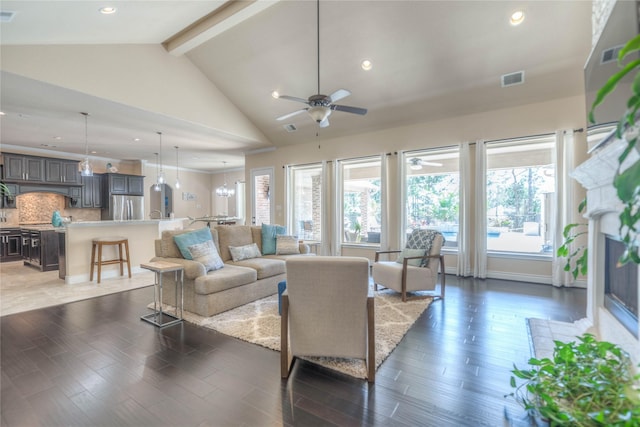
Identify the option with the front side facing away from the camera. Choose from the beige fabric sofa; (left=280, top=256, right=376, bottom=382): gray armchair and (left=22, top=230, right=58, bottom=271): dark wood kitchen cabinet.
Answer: the gray armchair

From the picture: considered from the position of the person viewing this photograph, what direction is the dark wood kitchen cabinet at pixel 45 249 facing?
facing the viewer and to the left of the viewer

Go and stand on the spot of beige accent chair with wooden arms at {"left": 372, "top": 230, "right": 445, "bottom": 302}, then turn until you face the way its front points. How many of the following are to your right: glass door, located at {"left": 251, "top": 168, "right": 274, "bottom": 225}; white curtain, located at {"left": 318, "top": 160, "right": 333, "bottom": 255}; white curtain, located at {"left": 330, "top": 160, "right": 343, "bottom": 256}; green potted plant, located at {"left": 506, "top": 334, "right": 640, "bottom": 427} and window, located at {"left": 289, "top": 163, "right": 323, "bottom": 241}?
4

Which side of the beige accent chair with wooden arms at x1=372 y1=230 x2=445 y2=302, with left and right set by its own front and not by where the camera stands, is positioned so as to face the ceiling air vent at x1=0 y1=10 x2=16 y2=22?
front

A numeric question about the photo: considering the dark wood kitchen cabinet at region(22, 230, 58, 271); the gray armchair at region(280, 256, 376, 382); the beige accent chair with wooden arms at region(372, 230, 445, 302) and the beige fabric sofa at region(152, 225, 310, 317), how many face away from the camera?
1

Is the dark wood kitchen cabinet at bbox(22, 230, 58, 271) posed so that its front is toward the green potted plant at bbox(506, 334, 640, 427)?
no

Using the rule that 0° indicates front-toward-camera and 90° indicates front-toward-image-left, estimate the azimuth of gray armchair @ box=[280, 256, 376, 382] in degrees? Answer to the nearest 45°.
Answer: approximately 180°

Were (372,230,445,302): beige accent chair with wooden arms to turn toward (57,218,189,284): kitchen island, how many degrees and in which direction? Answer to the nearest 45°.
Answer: approximately 45° to its right

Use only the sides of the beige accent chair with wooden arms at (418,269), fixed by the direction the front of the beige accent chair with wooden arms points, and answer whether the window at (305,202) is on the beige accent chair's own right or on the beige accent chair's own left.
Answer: on the beige accent chair's own right

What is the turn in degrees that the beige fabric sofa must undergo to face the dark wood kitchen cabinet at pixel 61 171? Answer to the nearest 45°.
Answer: approximately 180°

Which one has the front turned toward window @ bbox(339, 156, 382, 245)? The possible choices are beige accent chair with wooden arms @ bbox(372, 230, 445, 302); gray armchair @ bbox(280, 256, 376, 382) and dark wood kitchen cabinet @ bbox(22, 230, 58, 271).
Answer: the gray armchair

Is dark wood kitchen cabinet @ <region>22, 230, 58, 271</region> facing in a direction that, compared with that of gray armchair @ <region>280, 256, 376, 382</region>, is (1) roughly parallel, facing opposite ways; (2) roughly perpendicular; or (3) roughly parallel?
roughly parallel, facing opposite ways

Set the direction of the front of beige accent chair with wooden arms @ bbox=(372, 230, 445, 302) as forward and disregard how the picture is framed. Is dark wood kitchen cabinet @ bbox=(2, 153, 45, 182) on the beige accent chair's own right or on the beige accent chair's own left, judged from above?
on the beige accent chair's own right

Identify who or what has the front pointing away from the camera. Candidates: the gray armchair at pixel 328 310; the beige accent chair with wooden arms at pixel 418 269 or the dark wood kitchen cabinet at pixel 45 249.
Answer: the gray armchair

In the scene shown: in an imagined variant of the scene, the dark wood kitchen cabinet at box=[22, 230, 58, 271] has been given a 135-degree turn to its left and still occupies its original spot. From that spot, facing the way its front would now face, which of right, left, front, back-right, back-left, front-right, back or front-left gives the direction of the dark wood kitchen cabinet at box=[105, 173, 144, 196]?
front-left

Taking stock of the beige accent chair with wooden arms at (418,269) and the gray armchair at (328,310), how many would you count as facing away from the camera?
1

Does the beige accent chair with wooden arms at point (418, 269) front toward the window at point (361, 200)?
no

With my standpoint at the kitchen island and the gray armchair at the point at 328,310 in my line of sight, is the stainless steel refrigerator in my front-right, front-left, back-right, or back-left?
back-left

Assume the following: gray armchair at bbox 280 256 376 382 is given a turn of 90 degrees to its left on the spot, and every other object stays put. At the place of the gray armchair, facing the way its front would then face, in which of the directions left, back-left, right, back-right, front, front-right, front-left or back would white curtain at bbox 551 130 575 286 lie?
back-right
